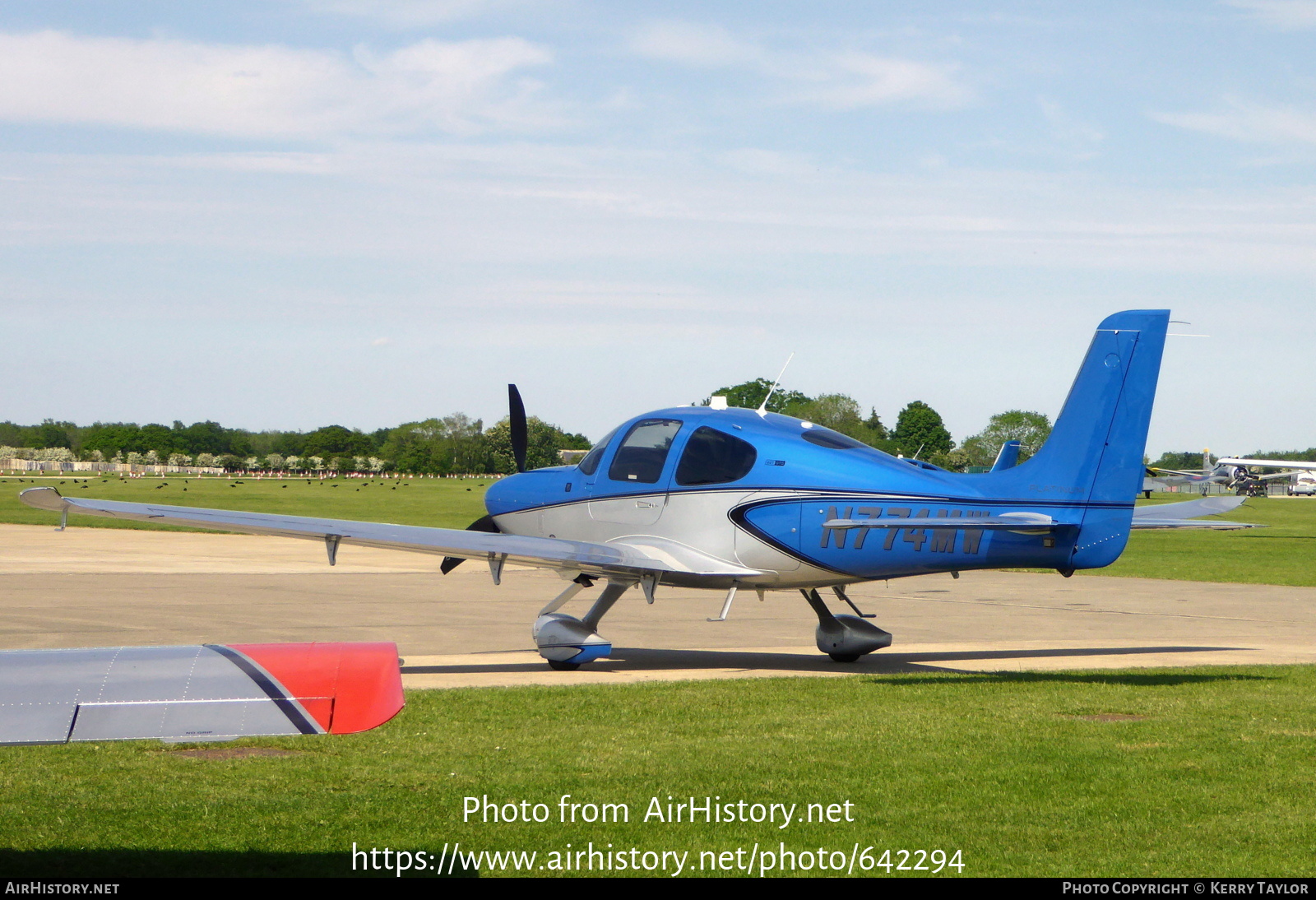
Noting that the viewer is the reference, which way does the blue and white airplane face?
facing away from the viewer and to the left of the viewer
